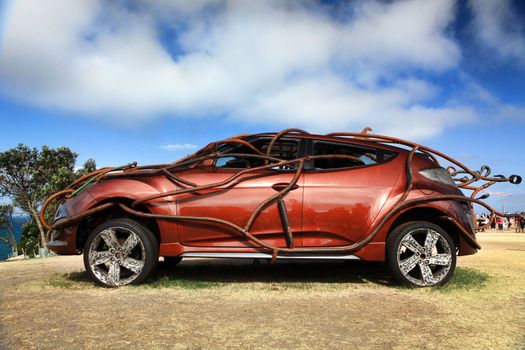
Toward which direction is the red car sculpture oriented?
to the viewer's left

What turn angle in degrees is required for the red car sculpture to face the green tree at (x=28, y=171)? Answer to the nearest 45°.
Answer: approximately 45° to its right

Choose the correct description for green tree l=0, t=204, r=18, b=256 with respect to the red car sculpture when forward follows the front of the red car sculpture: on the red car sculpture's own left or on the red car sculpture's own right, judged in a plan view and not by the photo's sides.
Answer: on the red car sculpture's own right
